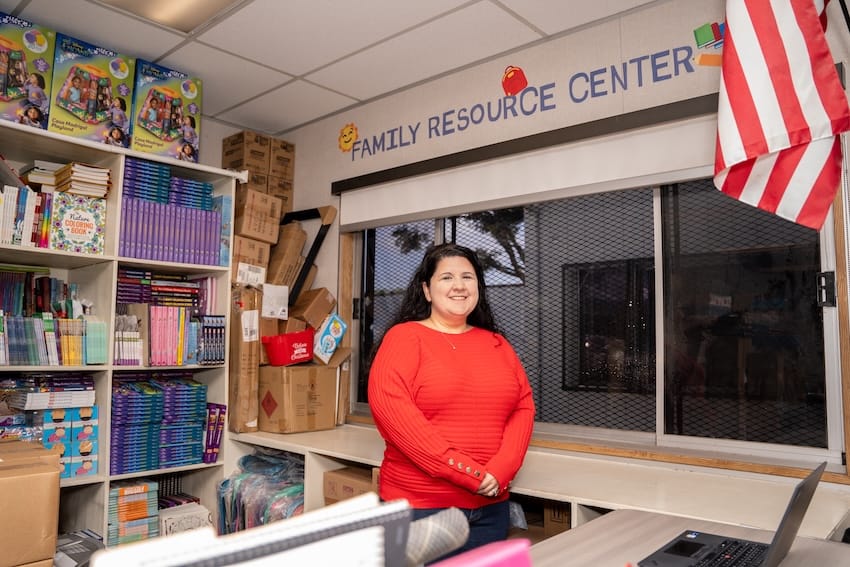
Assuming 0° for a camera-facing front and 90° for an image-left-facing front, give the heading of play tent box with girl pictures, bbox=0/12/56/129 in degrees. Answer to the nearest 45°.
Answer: approximately 315°

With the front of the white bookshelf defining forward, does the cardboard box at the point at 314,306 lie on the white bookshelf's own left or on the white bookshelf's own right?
on the white bookshelf's own left

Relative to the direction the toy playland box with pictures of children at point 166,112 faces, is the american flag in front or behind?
in front

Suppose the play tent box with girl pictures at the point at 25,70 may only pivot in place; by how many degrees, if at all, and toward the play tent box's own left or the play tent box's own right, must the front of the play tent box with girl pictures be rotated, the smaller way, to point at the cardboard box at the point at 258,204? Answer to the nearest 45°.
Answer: approximately 45° to the play tent box's own left

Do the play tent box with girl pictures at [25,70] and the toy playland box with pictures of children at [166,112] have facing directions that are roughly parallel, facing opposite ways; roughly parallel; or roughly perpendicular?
roughly parallel

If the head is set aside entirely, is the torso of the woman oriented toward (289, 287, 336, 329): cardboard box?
no

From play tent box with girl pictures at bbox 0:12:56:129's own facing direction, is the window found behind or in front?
in front

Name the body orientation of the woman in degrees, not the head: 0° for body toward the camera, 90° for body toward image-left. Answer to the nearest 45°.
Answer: approximately 315°

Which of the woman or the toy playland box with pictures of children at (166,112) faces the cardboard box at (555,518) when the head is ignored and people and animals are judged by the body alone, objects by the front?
the toy playland box with pictures of children

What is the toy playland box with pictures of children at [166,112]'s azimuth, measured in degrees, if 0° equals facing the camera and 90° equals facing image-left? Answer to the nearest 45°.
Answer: approximately 315°

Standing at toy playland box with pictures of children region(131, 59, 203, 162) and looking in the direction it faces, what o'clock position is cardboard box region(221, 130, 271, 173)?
The cardboard box is roughly at 9 o'clock from the toy playland box with pictures of children.

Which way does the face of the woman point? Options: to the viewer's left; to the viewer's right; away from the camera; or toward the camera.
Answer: toward the camera

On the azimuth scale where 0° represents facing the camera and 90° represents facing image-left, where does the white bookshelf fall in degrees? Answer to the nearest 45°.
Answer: approximately 315°

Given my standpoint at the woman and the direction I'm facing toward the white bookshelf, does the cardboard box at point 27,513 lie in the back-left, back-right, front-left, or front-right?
front-left

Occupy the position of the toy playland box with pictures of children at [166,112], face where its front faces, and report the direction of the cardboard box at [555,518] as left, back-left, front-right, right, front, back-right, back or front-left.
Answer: front
